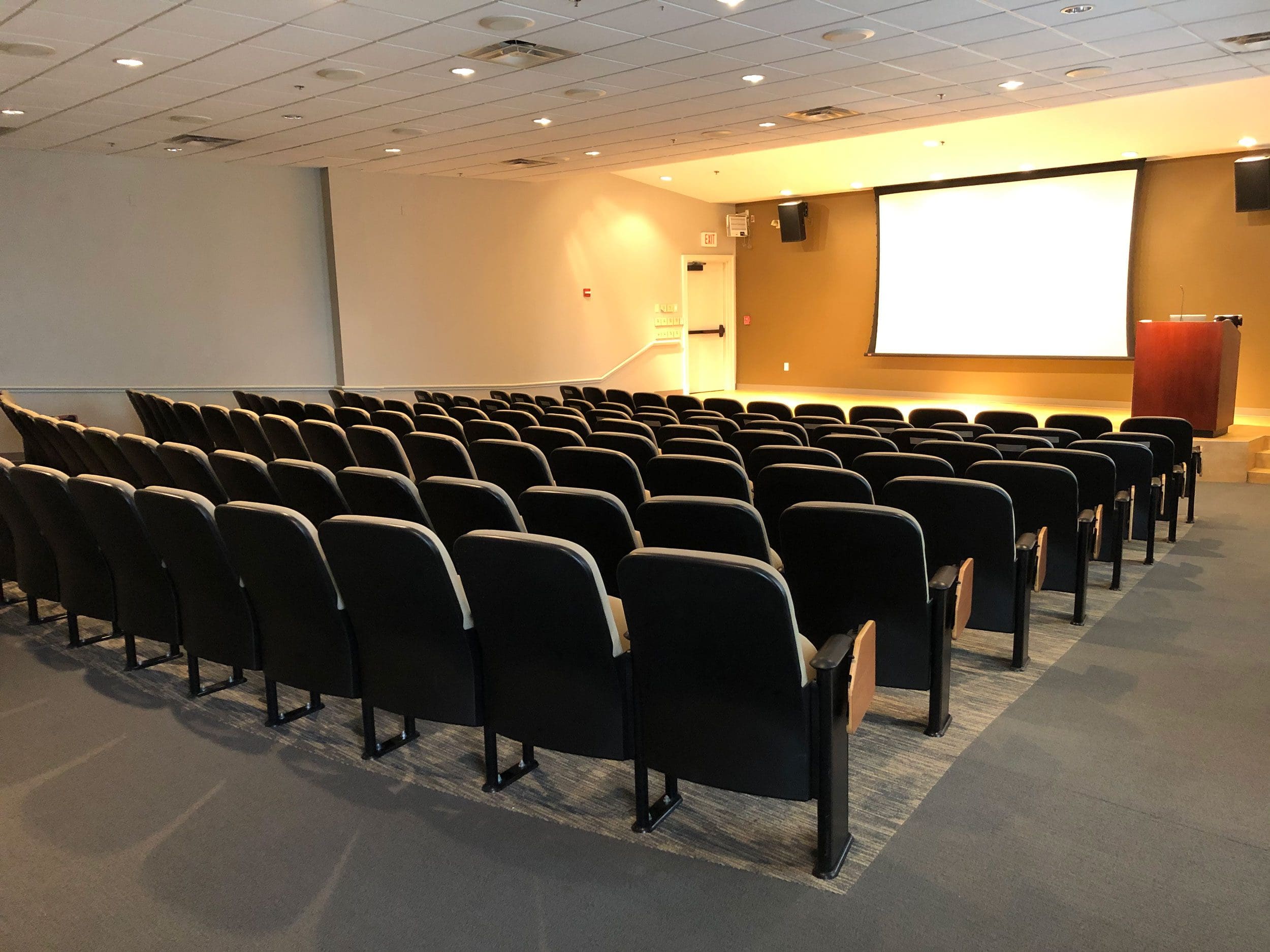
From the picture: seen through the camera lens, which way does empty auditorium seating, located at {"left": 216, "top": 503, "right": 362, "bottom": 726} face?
facing away from the viewer and to the right of the viewer

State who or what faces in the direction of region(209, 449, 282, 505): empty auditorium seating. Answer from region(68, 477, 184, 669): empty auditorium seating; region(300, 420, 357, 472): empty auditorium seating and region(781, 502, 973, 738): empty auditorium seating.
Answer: region(68, 477, 184, 669): empty auditorium seating

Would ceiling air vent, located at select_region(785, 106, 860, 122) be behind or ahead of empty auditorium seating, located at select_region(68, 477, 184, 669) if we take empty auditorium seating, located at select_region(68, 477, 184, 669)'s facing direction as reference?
ahead

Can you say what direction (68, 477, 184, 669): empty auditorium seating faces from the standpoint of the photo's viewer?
facing away from the viewer and to the right of the viewer

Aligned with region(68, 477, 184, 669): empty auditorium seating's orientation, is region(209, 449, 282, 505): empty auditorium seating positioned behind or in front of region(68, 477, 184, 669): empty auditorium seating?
in front

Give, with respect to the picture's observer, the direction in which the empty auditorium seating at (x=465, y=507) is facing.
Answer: facing away from the viewer and to the right of the viewer

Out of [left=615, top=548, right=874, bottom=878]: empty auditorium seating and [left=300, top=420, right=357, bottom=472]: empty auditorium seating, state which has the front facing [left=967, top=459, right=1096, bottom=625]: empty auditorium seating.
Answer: [left=615, top=548, right=874, bottom=878]: empty auditorium seating

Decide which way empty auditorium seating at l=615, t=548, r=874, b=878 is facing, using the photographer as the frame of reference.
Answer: facing away from the viewer and to the right of the viewer

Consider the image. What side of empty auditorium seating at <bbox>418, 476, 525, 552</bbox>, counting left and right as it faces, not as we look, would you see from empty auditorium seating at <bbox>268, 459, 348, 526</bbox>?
left

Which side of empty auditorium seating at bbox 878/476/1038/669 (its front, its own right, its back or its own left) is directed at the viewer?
back

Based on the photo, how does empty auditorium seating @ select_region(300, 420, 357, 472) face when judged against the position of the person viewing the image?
facing away from the viewer and to the right of the viewer

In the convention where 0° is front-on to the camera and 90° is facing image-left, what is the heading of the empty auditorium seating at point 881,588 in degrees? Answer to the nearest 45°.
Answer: approximately 225°

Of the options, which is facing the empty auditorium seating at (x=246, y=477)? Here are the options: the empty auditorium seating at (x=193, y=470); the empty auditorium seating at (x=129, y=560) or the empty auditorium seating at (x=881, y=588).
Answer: the empty auditorium seating at (x=129, y=560)
